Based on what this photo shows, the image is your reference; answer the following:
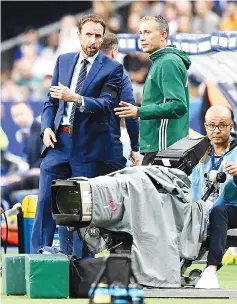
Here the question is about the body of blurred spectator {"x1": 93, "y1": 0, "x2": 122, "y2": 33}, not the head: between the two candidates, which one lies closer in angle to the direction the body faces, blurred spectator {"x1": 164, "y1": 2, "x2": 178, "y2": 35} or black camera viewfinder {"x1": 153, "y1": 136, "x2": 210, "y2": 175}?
the black camera viewfinder

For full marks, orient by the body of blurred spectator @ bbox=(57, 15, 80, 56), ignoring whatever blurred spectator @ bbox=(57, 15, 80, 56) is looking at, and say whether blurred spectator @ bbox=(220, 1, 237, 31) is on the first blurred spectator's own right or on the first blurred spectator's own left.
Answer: on the first blurred spectator's own left

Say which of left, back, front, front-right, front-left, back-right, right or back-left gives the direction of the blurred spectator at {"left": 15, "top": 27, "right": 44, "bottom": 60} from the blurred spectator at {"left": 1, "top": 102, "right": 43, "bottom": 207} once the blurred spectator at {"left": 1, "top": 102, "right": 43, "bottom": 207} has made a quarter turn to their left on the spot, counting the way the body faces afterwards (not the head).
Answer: back-left

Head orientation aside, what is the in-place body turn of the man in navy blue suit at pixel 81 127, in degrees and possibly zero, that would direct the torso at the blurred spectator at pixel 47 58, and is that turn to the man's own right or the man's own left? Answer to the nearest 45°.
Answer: approximately 135° to the man's own right

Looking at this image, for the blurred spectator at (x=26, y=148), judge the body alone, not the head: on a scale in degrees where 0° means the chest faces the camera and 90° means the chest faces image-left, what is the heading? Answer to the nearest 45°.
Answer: approximately 45°

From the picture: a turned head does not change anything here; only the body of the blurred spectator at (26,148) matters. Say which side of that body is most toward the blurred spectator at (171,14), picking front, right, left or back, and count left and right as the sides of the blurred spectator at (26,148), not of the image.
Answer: back

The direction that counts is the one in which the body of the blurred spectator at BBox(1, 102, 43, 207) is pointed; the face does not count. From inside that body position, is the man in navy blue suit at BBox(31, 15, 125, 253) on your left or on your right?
on your left

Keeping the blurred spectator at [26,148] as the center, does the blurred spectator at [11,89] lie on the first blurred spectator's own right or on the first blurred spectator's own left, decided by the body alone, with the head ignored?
on the first blurred spectator's own right

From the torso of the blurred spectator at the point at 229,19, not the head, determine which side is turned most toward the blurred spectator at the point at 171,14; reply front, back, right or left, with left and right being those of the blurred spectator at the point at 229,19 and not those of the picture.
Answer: right
